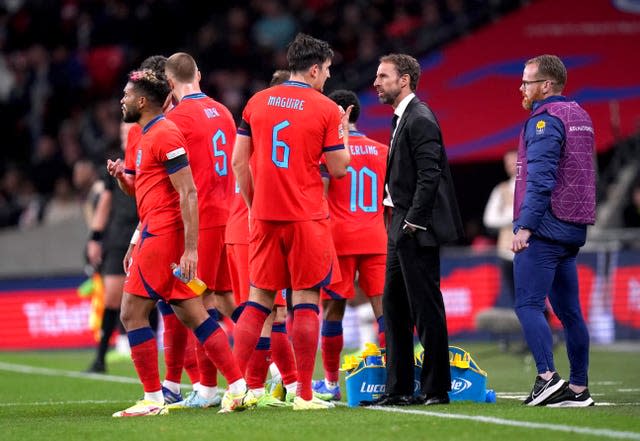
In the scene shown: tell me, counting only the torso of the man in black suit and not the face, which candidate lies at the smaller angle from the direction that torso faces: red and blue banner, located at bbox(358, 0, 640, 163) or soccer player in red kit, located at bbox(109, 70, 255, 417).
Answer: the soccer player in red kit

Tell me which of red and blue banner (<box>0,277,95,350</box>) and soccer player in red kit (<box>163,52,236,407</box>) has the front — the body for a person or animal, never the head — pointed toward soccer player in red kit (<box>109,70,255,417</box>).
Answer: the red and blue banner

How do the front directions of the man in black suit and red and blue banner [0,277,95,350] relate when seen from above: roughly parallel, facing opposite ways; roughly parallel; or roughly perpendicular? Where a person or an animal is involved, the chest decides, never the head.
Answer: roughly perpendicular

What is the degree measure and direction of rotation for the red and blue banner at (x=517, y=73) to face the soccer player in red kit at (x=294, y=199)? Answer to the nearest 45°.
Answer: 0° — it already faces them

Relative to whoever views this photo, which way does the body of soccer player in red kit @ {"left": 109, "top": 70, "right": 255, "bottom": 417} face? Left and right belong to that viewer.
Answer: facing to the left of the viewer

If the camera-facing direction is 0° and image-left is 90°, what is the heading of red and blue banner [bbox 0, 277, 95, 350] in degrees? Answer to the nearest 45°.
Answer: approximately 0°

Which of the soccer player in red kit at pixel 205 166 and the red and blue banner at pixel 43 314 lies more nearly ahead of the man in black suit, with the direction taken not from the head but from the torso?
the soccer player in red kit

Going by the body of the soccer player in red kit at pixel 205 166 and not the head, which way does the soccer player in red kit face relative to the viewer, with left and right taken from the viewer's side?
facing away from the viewer and to the left of the viewer

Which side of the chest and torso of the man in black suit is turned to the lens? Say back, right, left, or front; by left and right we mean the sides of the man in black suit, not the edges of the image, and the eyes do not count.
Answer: left
